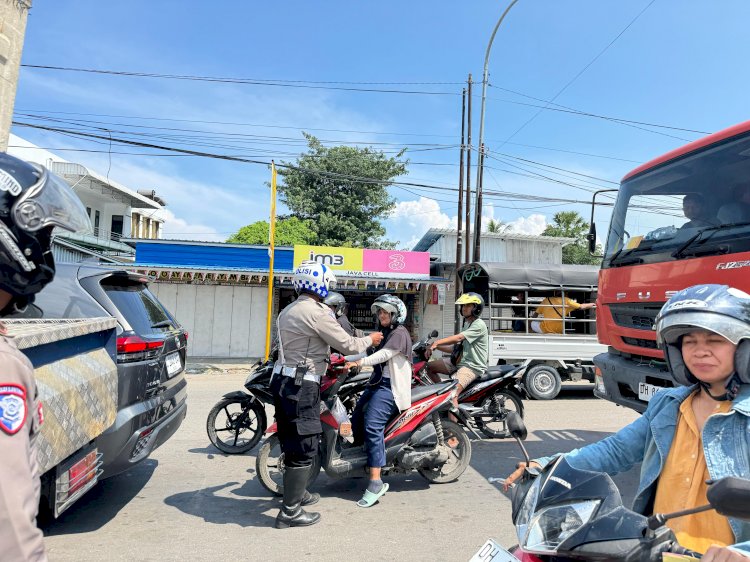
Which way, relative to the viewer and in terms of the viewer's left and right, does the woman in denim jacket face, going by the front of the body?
facing the viewer and to the left of the viewer

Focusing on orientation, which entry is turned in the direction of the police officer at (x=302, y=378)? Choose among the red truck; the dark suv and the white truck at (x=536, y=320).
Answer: the red truck

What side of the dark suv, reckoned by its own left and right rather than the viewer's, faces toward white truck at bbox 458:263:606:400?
right

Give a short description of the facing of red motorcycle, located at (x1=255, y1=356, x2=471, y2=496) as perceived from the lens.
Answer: facing to the left of the viewer

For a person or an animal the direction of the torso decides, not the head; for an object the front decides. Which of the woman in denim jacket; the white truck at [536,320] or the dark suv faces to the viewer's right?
the white truck

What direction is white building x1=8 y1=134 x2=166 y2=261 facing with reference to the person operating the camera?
facing the viewer and to the right of the viewer

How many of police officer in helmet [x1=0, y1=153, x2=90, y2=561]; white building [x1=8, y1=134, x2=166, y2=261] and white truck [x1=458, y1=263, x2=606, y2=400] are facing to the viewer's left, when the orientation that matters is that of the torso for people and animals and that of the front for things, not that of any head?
0

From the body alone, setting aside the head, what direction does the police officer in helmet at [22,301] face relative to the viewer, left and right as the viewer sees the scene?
facing to the right of the viewer

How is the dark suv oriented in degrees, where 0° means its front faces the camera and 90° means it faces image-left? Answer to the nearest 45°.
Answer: approximately 135°

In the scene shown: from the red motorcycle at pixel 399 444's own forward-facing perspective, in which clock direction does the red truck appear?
The red truck is roughly at 6 o'clock from the red motorcycle.

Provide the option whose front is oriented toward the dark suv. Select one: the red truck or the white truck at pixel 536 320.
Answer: the red truck

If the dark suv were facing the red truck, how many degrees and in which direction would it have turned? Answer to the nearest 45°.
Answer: approximately 135° to its right

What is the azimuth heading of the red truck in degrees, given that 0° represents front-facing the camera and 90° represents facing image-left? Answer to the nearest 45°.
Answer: approximately 45°

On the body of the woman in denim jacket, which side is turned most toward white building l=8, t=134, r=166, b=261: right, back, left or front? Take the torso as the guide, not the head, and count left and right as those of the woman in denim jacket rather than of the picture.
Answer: right

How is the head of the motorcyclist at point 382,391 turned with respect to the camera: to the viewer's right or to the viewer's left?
to the viewer's left

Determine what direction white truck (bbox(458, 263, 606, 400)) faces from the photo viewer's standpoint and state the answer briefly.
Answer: facing to the right of the viewer

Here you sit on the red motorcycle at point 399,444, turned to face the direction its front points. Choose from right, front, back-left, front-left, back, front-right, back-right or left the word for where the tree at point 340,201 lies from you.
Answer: right

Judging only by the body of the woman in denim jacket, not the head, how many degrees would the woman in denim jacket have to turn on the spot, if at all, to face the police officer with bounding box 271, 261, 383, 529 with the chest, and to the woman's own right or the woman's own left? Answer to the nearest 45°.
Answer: approximately 90° to the woman's own right

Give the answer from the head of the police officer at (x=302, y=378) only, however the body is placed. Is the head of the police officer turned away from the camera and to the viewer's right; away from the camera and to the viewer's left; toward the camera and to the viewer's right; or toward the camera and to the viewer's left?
away from the camera and to the viewer's right
